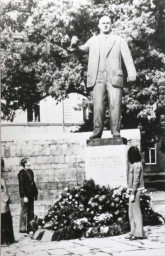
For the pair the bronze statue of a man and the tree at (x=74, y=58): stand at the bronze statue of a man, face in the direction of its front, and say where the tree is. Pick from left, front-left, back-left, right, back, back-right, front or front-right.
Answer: back

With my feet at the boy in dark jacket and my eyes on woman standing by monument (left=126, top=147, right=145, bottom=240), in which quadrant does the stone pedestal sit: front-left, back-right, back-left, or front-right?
front-left

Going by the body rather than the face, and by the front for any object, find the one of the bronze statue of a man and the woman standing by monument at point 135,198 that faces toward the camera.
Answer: the bronze statue of a man

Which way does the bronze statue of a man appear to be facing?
toward the camera

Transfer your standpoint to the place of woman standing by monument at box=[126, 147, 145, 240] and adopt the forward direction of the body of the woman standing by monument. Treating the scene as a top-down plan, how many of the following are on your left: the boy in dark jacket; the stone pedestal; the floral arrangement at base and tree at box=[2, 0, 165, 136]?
0

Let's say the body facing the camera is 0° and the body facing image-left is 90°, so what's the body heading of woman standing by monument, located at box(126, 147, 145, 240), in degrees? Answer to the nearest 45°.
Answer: approximately 90°

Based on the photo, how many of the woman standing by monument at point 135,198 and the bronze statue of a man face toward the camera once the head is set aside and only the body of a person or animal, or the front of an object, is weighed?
1

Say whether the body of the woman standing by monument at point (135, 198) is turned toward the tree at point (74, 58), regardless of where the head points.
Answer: no

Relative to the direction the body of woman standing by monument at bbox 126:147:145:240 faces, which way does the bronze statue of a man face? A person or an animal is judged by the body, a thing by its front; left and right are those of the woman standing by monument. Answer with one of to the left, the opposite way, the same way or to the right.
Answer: to the left
